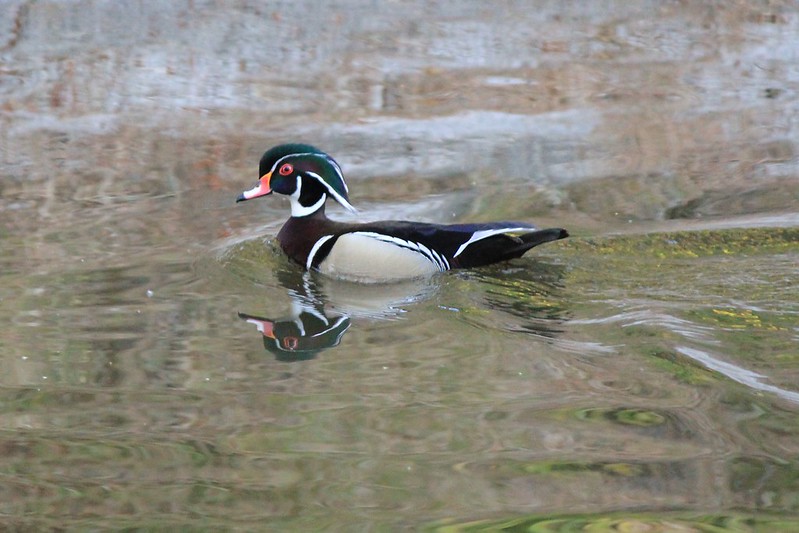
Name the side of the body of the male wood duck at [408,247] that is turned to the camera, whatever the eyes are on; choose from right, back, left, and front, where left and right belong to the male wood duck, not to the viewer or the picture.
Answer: left
